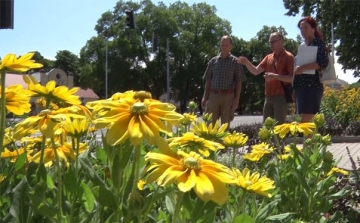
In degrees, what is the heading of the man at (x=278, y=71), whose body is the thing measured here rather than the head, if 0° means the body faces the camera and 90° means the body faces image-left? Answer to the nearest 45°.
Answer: approximately 45°

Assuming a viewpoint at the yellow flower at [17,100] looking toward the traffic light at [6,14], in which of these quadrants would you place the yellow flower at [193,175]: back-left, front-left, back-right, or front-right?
back-right

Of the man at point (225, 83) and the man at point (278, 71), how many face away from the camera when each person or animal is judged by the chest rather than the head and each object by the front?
0

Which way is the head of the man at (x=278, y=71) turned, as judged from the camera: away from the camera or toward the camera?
toward the camera

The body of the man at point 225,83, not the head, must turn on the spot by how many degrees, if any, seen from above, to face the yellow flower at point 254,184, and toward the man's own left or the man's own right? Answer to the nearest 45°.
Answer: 0° — they already face it

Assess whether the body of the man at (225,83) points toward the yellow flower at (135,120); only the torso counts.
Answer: yes

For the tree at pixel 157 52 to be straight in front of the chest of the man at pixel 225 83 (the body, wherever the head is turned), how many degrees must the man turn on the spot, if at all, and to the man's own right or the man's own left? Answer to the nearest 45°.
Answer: approximately 180°

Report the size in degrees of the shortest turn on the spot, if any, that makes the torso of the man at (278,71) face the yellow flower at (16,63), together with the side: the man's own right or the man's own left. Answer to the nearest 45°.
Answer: approximately 45° to the man's own left

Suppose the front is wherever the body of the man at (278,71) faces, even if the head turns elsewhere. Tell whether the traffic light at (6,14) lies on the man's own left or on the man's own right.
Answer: on the man's own right

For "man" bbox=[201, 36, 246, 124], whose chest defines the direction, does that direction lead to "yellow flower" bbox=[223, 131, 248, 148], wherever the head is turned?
yes

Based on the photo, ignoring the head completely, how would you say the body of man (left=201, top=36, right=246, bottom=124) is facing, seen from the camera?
toward the camera

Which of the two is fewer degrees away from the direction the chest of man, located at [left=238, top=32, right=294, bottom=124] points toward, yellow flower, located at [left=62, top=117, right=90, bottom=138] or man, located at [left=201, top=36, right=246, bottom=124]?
the yellow flower

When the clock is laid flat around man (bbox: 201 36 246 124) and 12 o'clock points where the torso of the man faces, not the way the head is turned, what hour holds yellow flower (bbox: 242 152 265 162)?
The yellow flower is roughly at 12 o'clock from the man.

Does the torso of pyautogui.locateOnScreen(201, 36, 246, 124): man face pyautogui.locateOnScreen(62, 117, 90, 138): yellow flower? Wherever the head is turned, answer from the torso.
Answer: yes
